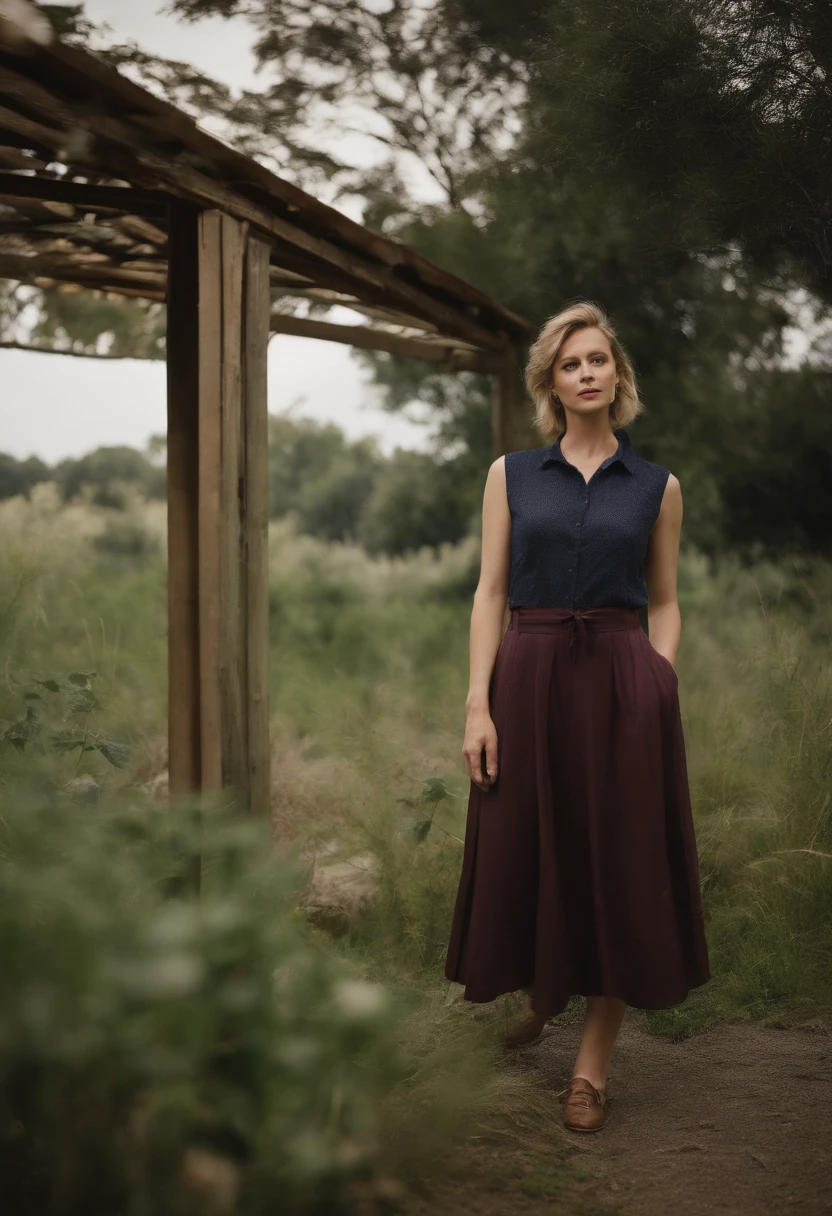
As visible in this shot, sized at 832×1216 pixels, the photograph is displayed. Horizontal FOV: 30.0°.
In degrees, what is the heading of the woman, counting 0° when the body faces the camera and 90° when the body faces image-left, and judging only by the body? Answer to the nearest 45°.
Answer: approximately 0°

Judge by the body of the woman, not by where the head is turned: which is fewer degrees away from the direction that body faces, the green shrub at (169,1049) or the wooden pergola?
the green shrub

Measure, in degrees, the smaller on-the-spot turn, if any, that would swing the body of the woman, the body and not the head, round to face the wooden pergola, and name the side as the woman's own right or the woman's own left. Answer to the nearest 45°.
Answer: approximately 135° to the woman's own right
